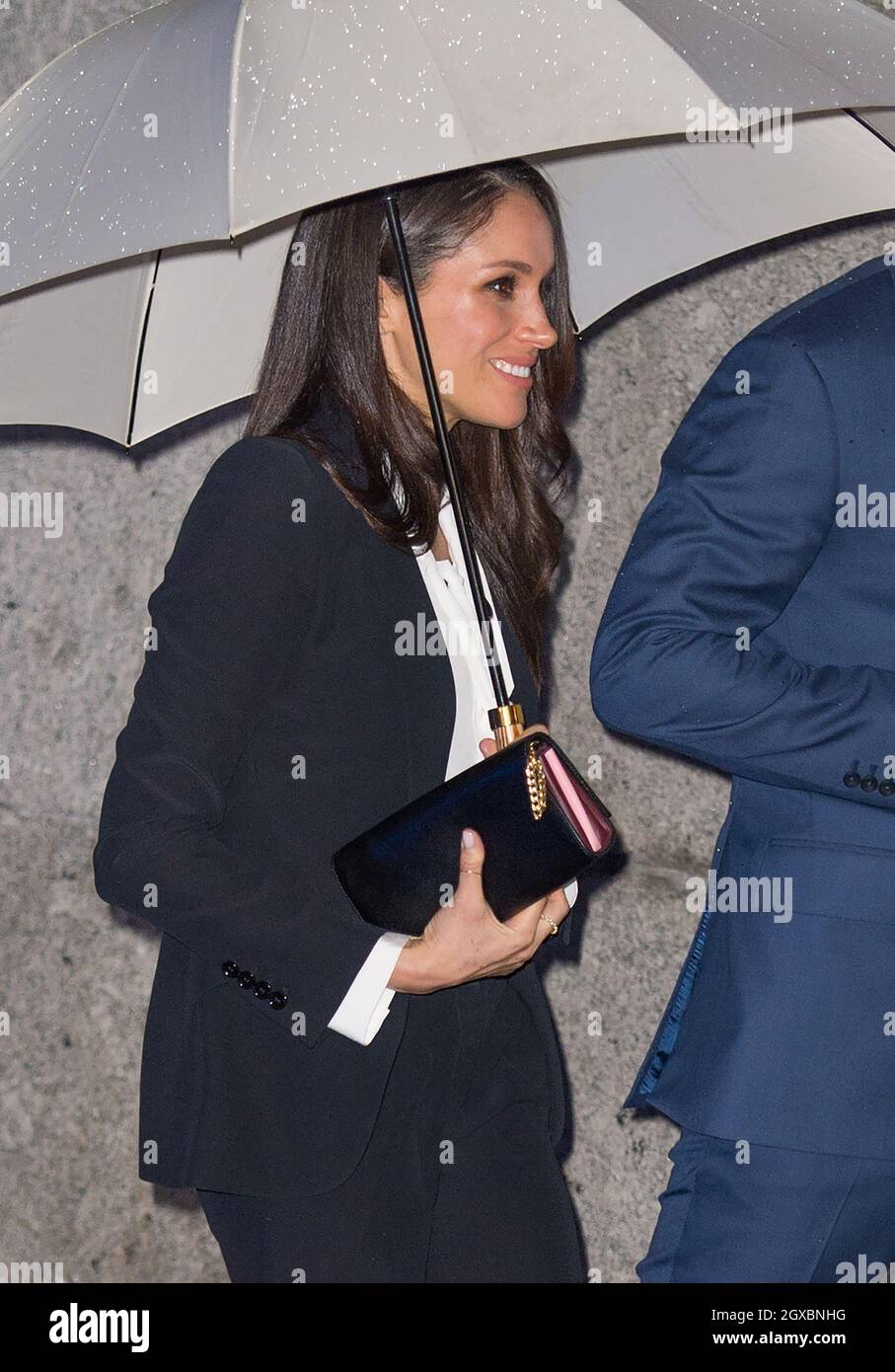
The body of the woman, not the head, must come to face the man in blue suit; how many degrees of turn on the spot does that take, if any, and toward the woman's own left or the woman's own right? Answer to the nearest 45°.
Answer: approximately 45° to the woman's own left

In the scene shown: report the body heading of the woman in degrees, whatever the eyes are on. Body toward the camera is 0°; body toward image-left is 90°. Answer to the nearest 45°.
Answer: approximately 270°
